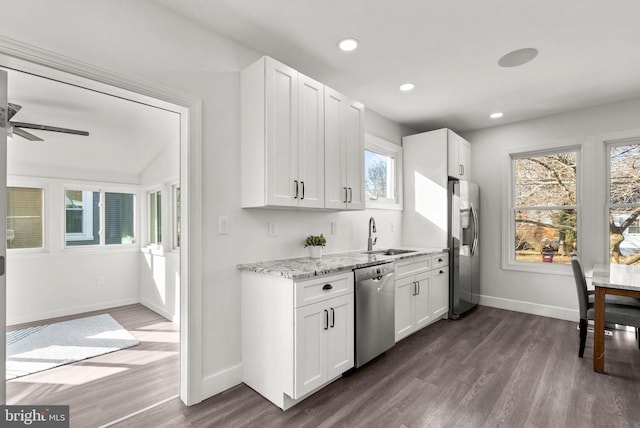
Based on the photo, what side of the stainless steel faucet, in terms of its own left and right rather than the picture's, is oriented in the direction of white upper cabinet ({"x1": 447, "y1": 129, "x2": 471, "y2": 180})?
left

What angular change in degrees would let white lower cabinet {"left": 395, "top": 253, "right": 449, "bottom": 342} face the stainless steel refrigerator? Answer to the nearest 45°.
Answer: approximately 90° to its left

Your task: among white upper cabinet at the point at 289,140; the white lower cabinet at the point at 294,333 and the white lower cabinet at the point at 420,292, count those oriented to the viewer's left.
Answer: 0

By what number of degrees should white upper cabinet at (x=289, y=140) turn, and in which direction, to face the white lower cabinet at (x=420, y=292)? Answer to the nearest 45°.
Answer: approximately 90° to its left

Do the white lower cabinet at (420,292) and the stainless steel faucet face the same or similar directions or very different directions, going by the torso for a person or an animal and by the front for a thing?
same or similar directions

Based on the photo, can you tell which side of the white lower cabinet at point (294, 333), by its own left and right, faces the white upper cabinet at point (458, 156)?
left

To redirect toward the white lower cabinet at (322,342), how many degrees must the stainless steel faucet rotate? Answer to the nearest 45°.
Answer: approximately 45° to its right

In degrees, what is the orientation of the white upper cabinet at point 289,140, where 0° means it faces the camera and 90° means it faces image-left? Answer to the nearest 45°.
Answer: approximately 315°

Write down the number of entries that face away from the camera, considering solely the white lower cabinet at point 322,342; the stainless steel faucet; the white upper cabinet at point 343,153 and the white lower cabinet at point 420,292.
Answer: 0

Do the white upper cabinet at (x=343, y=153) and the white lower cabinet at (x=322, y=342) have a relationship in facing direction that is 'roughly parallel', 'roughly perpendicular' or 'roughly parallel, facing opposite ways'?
roughly parallel

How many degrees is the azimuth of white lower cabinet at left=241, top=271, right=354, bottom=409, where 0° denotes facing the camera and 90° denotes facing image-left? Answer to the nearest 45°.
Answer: approximately 315°

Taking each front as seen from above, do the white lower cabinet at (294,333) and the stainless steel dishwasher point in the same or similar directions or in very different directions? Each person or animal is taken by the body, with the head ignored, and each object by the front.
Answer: same or similar directions

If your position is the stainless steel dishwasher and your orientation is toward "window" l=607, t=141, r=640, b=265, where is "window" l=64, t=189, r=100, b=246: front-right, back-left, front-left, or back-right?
back-left

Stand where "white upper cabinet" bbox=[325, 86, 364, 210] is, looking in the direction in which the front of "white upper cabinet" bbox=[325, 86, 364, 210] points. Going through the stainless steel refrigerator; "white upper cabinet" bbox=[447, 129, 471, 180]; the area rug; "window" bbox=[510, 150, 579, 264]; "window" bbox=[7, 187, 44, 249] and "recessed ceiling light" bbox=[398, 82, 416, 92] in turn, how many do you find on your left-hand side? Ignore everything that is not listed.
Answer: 4

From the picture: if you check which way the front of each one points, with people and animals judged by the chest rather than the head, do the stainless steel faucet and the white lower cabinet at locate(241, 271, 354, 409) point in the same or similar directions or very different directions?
same or similar directions
